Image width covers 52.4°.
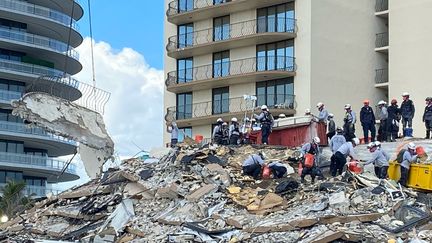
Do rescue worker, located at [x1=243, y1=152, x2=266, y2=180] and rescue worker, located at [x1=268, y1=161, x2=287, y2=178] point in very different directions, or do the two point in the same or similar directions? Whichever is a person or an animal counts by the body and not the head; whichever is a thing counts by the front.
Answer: very different directions

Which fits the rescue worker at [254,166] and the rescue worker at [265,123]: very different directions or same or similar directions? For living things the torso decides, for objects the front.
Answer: very different directions

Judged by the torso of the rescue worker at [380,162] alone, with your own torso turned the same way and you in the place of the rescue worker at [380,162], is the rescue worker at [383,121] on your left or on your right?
on your right

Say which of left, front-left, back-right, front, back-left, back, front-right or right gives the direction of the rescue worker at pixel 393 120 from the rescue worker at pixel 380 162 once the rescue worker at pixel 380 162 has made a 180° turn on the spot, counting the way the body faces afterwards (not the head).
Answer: left

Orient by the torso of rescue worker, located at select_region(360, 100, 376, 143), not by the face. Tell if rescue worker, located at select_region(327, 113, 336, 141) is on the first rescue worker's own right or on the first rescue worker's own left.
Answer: on the first rescue worker's own right

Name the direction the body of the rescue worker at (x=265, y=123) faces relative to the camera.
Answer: to the viewer's left
